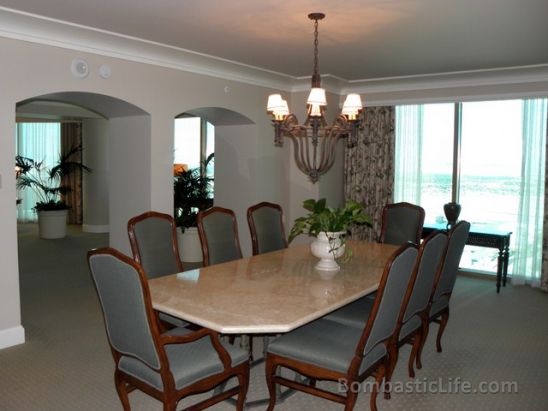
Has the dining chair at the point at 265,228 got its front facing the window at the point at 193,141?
no

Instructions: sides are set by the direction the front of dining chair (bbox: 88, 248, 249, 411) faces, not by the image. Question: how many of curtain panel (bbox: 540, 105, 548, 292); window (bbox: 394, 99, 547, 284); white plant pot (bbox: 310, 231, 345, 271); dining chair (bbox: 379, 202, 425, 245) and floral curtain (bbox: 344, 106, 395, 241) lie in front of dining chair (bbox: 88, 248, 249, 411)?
5

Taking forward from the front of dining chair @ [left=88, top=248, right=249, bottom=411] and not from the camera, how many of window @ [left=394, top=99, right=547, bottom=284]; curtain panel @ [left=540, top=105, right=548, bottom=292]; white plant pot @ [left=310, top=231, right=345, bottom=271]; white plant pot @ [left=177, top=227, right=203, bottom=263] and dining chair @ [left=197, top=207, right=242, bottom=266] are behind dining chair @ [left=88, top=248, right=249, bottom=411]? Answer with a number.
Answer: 0

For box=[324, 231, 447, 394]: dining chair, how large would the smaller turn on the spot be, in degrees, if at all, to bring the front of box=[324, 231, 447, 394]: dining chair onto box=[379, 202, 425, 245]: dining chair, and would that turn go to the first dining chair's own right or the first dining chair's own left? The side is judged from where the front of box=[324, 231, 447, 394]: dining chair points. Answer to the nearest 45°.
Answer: approximately 45° to the first dining chair's own right

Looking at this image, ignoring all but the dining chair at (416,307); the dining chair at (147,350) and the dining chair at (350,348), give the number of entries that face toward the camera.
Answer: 0

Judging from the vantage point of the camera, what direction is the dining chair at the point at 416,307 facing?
facing away from the viewer and to the left of the viewer

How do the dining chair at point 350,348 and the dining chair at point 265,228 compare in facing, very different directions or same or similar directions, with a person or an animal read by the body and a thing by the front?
very different directions

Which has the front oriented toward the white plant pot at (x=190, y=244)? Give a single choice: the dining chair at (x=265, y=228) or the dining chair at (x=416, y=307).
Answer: the dining chair at (x=416, y=307)

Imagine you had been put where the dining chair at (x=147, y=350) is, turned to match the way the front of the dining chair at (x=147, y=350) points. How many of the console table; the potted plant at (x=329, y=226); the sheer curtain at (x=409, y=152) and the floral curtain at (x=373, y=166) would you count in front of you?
4

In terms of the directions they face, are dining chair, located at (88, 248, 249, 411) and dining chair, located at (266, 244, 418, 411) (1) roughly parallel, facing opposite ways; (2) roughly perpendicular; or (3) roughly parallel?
roughly perpendicular

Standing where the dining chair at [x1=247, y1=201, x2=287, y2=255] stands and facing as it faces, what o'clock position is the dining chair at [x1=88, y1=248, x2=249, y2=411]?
the dining chair at [x1=88, y1=248, x2=249, y2=411] is roughly at 2 o'clock from the dining chair at [x1=247, y1=201, x2=287, y2=255].

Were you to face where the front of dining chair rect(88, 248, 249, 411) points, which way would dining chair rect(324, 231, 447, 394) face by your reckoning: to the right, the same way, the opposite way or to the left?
to the left

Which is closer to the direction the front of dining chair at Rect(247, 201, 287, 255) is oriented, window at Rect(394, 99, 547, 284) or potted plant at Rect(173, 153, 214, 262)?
the window

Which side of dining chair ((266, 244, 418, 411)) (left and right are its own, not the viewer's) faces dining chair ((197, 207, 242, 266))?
front

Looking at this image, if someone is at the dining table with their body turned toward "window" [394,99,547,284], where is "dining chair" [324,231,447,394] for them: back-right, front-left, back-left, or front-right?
front-right

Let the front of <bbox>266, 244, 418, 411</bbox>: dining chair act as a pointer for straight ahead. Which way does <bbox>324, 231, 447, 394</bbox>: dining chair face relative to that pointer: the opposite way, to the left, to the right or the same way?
the same way

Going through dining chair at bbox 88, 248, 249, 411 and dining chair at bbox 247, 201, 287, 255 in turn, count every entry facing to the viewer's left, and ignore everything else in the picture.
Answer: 0

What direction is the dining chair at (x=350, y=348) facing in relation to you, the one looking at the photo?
facing away from the viewer and to the left of the viewer

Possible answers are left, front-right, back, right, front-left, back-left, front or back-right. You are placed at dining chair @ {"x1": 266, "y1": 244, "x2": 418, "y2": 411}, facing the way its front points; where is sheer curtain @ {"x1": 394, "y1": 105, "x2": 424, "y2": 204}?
front-right

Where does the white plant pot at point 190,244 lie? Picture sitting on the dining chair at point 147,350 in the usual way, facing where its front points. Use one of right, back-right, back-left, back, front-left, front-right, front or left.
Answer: front-left

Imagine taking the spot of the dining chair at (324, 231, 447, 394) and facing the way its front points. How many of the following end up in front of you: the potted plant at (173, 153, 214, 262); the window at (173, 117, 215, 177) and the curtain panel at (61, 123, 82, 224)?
3

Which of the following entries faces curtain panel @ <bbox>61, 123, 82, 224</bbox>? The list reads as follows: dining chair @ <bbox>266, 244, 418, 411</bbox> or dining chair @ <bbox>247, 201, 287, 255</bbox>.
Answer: dining chair @ <bbox>266, 244, 418, 411</bbox>

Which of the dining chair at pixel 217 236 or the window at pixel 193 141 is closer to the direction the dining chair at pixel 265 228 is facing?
the dining chair

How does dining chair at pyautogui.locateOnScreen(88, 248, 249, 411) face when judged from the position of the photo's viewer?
facing away from the viewer and to the right of the viewer

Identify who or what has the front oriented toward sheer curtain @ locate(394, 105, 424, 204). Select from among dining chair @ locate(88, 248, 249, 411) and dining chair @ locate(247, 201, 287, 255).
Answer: dining chair @ locate(88, 248, 249, 411)
